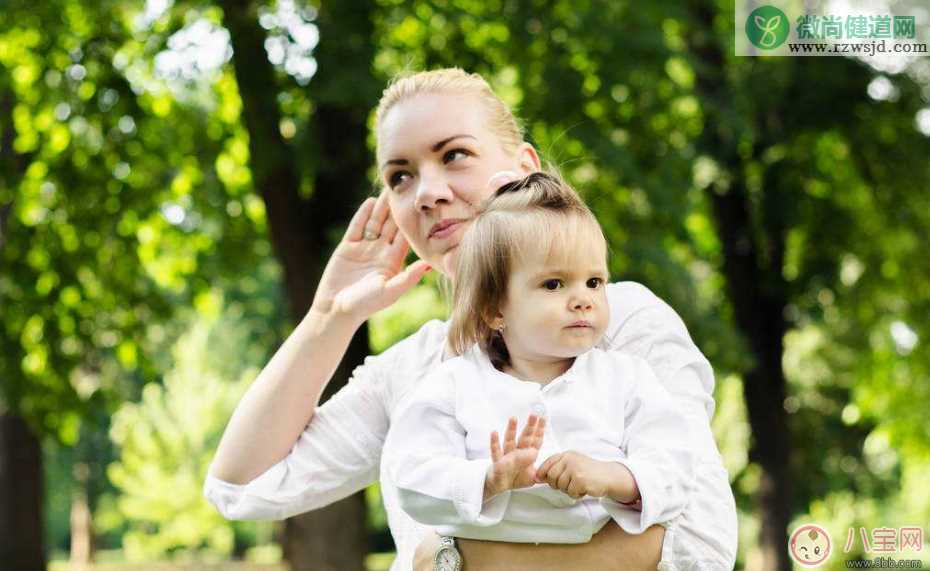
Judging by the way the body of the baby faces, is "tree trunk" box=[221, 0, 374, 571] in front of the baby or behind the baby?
behind

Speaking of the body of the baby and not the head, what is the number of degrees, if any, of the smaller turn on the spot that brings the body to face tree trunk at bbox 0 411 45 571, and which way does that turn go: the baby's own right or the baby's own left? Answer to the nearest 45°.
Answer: approximately 135° to the baby's own right

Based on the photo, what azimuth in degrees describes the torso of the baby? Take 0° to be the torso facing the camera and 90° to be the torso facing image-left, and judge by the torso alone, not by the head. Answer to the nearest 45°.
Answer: approximately 0°

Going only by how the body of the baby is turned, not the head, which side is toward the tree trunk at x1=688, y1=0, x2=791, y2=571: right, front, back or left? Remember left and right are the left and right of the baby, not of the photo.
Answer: back

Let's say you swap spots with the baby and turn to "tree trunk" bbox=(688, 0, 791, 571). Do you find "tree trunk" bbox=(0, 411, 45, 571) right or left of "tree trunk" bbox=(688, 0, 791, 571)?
left
